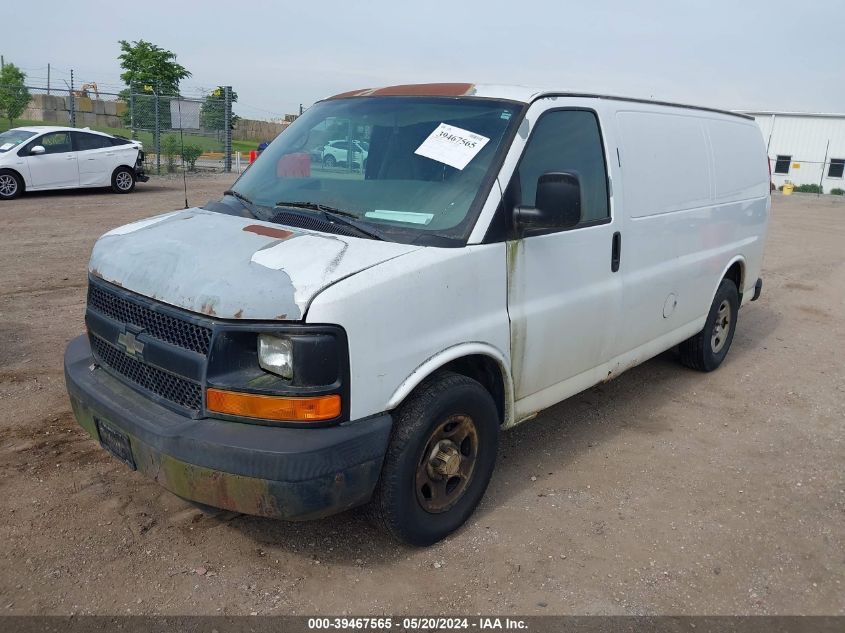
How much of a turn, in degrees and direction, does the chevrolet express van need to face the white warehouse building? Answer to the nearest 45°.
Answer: approximately 180°

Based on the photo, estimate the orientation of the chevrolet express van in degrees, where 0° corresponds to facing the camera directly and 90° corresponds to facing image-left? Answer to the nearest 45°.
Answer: approximately 45°

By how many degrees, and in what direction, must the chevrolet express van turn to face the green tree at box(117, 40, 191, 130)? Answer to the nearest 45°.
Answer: approximately 135° to its right

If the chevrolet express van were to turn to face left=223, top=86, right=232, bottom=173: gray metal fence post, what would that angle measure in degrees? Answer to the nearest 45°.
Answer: approximately 135° to its right

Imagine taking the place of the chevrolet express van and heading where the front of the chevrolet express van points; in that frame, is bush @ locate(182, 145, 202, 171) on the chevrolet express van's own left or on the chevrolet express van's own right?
on the chevrolet express van's own right

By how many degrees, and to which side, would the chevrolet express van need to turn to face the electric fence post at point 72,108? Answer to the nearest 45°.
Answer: approximately 90° to its right

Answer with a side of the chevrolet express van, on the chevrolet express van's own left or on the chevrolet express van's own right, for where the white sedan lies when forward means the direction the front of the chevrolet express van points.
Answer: on the chevrolet express van's own right

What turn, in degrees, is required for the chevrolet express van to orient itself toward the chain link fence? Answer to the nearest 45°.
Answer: approximately 135° to its right

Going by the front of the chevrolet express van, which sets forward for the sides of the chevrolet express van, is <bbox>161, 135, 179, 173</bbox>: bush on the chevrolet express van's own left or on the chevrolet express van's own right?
on the chevrolet express van's own right
